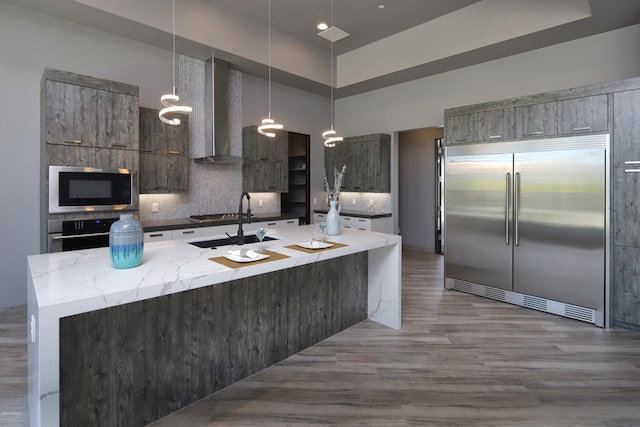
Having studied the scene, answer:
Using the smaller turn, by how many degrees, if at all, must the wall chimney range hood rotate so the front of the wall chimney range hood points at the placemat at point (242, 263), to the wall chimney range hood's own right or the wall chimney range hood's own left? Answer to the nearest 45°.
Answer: approximately 45° to the wall chimney range hood's own right

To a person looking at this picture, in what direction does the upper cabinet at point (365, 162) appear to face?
facing the viewer and to the left of the viewer

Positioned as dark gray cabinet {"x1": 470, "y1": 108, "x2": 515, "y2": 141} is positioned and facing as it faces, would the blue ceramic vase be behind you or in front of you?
in front

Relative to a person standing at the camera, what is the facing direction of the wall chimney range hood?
facing the viewer and to the right of the viewer

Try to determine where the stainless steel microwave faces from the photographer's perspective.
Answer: facing the viewer

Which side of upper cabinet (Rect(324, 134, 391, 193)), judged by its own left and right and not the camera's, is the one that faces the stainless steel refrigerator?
left

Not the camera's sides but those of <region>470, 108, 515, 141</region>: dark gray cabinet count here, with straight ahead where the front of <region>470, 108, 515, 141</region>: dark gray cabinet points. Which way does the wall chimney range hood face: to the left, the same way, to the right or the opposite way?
to the left

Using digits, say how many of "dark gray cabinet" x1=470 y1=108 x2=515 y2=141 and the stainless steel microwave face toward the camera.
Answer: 2

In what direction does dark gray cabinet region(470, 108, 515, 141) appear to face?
toward the camera

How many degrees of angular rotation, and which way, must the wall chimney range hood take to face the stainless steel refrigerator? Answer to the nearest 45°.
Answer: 0° — it already faces it
